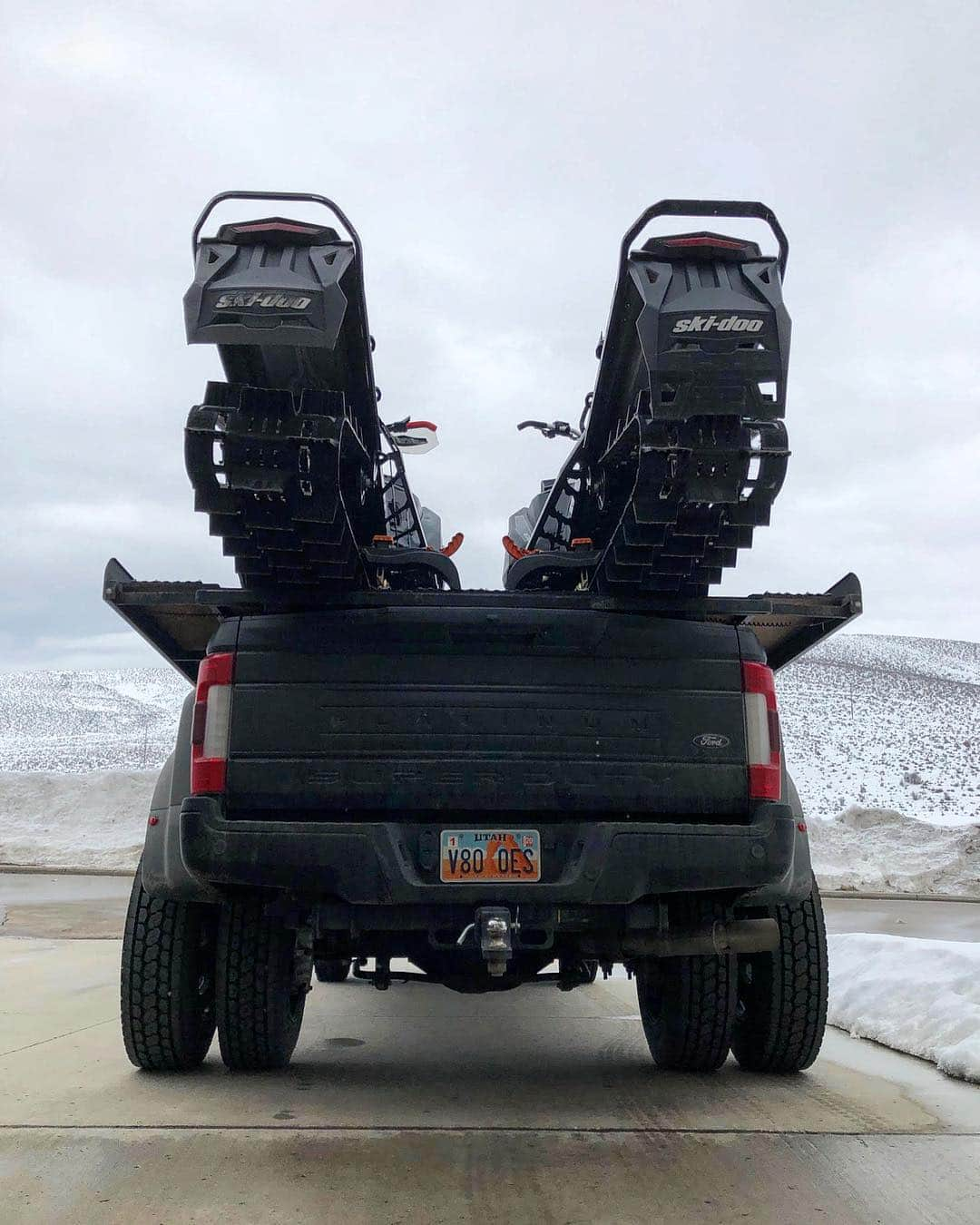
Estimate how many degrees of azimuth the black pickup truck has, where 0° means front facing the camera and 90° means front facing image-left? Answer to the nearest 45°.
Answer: approximately 180°
